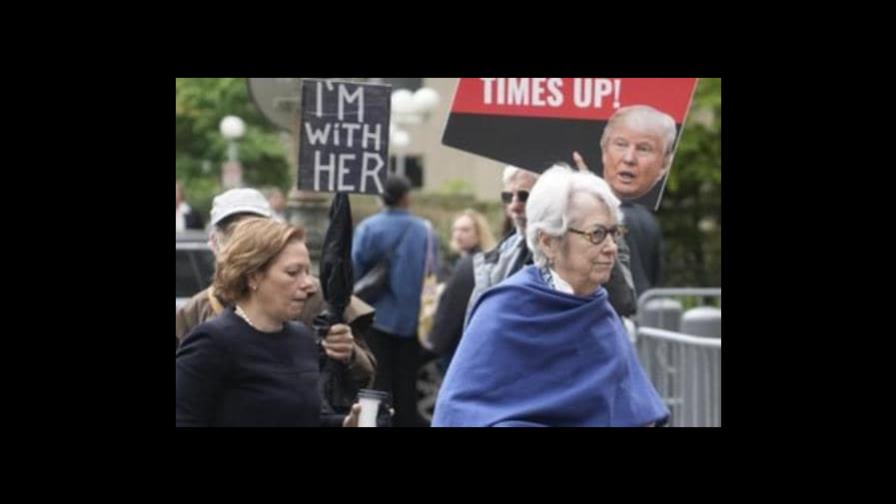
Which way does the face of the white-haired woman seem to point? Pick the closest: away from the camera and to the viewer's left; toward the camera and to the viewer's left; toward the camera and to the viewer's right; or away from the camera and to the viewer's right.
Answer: toward the camera and to the viewer's right

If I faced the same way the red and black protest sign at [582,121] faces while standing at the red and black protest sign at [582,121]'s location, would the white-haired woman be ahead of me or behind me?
ahead

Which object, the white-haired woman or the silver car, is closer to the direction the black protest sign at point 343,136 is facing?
the white-haired woman

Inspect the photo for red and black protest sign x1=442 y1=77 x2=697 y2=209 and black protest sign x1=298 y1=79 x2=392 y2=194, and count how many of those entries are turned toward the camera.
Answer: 2

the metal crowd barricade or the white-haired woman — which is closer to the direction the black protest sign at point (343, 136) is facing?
the white-haired woman

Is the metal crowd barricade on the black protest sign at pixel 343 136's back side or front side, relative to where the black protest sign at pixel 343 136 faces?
on the back side

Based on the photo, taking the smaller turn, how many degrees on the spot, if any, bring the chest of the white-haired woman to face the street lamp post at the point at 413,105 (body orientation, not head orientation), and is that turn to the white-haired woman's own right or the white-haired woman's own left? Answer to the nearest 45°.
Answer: approximately 135° to the white-haired woman's own left

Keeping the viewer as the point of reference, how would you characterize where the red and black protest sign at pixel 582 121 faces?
facing the viewer

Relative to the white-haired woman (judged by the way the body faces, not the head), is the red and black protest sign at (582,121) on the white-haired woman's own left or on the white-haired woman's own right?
on the white-haired woman's own left

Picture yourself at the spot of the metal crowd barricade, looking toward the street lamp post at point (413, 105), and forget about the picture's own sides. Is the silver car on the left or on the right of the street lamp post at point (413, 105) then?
left

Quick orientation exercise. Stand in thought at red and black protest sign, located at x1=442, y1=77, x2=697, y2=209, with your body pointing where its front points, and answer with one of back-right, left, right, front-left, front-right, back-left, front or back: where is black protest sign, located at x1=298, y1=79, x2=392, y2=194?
front-right
